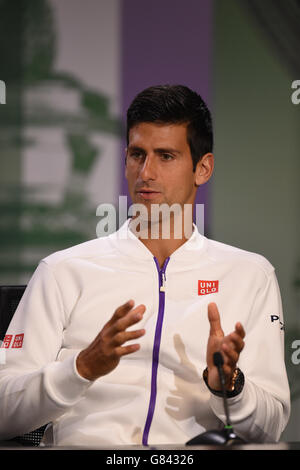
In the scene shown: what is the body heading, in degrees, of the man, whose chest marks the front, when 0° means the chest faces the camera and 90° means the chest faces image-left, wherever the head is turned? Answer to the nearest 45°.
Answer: approximately 0°

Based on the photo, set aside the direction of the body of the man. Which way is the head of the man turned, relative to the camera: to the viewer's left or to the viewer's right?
to the viewer's left
